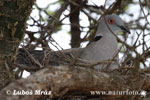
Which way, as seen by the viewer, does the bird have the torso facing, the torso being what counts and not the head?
to the viewer's right
